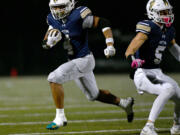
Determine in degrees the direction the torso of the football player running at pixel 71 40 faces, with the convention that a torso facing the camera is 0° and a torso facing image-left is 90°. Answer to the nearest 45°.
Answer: approximately 45°

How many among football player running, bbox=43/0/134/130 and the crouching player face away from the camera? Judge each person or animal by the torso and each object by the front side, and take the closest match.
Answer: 0

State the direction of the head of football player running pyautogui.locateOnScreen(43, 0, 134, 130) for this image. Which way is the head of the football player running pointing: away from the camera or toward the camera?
toward the camera

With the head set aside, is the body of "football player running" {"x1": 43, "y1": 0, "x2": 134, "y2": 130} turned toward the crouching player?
no
